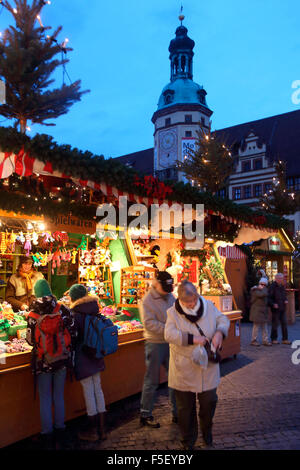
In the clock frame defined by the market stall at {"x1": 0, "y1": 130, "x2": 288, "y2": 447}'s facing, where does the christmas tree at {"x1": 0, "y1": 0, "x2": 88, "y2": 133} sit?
The christmas tree is roughly at 5 o'clock from the market stall.

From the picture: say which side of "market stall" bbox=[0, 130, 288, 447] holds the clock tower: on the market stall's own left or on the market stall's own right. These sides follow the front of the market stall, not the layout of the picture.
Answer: on the market stall's own left

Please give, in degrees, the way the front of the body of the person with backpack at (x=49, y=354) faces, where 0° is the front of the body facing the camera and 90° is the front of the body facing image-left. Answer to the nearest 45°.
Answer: approximately 180°

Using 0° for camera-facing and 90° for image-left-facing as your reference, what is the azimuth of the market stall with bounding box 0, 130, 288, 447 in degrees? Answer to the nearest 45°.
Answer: approximately 315°

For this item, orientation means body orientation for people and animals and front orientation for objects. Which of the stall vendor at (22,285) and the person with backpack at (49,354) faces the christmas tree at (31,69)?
the person with backpack

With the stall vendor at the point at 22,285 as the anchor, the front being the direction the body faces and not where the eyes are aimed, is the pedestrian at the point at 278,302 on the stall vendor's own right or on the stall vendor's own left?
on the stall vendor's own left

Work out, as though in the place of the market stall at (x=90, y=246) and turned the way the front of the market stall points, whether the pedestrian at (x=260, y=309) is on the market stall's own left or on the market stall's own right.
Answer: on the market stall's own left

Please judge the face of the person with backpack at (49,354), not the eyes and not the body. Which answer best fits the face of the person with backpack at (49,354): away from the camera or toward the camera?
away from the camera
